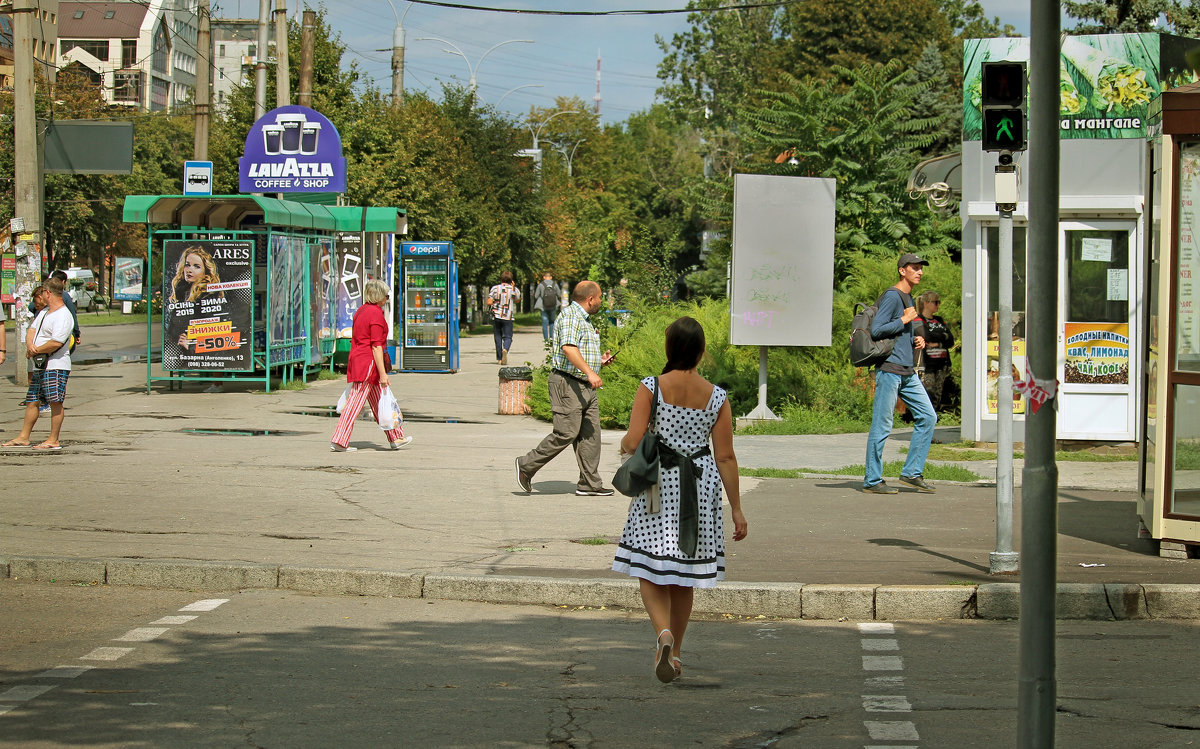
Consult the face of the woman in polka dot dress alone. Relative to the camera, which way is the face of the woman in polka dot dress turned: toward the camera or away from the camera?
away from the camera

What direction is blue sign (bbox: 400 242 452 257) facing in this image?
toward the camera

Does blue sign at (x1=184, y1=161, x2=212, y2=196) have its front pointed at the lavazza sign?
no

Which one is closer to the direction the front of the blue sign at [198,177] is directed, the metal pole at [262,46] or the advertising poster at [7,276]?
the advertising poster

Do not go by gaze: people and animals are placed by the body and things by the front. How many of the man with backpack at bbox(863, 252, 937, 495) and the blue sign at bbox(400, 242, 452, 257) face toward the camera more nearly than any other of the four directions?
1

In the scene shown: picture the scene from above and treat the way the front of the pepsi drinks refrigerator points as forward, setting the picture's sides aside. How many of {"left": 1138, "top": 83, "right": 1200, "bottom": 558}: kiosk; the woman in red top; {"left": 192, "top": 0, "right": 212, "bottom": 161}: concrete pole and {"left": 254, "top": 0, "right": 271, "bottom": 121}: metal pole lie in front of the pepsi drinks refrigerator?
2

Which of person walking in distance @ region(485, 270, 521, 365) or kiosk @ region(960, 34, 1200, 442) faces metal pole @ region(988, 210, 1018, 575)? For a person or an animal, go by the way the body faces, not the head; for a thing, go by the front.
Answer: the kiosk

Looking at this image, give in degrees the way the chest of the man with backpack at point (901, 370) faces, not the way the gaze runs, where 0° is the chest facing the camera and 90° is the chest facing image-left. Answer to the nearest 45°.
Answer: approximately 270°

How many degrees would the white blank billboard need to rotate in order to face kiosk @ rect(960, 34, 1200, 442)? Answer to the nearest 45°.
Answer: approximately 45° to its left

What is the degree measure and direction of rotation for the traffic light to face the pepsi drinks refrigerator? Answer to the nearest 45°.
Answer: approximately 135° to its right

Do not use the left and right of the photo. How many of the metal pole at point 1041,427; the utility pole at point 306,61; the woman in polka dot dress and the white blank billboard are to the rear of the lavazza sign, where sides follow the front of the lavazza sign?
1

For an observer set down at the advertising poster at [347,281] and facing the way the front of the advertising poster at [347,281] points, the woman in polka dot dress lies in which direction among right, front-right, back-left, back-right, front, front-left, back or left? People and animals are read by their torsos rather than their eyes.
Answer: front

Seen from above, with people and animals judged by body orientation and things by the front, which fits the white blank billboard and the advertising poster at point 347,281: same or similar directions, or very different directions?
same or similar directions

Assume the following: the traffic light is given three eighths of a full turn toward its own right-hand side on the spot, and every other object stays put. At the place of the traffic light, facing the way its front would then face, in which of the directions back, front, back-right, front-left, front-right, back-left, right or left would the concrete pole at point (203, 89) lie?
front
